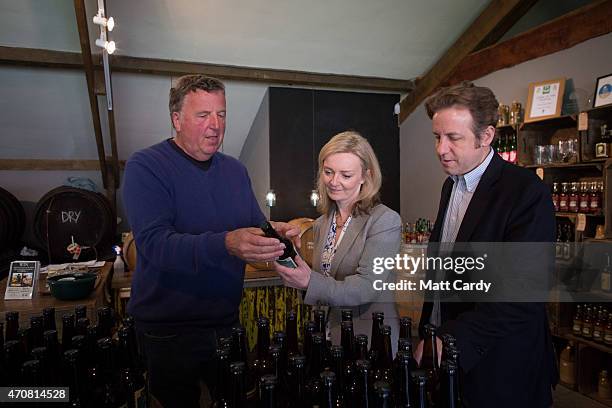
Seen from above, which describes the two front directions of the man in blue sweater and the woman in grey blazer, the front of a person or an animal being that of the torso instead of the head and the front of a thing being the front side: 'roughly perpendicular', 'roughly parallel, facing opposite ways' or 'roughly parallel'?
roughly perpendicular

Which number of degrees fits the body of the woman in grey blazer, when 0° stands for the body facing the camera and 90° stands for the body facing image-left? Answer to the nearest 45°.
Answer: approximately 45°

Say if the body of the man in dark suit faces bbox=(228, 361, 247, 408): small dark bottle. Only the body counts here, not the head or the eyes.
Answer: yes

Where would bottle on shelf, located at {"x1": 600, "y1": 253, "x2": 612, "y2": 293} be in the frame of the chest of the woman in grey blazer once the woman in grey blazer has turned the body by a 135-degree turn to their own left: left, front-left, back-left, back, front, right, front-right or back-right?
front-left

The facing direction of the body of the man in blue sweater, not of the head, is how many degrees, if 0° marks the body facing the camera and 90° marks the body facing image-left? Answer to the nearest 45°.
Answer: approximately 315°

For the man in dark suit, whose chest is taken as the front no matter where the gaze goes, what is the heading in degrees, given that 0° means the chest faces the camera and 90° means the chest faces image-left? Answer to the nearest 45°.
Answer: approximately 45°

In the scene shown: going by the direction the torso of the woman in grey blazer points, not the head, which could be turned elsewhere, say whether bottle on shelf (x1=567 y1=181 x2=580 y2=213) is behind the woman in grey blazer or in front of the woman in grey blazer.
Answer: behind
